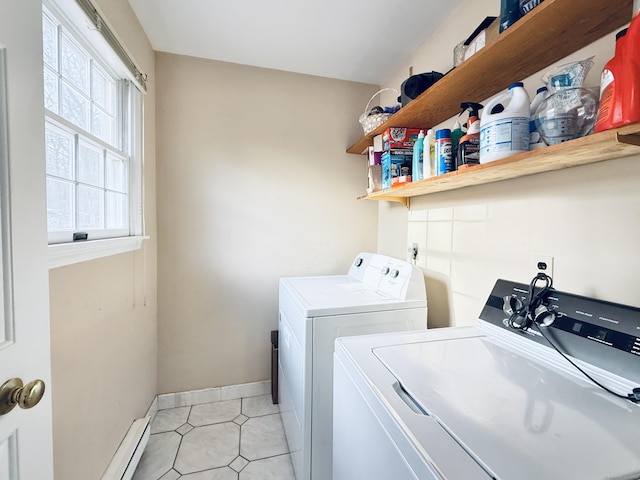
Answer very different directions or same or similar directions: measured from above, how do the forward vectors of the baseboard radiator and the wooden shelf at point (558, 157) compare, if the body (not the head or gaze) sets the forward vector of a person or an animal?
very different directions

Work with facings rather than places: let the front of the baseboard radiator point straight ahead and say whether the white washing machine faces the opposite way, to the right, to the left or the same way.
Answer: the opposite way

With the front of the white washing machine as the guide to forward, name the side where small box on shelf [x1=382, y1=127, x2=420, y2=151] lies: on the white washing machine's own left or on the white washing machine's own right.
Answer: on the white washing machine's own right

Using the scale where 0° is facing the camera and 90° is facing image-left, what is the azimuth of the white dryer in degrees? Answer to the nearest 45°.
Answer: approximately 45°

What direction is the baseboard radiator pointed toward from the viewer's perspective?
to the viewer's right
